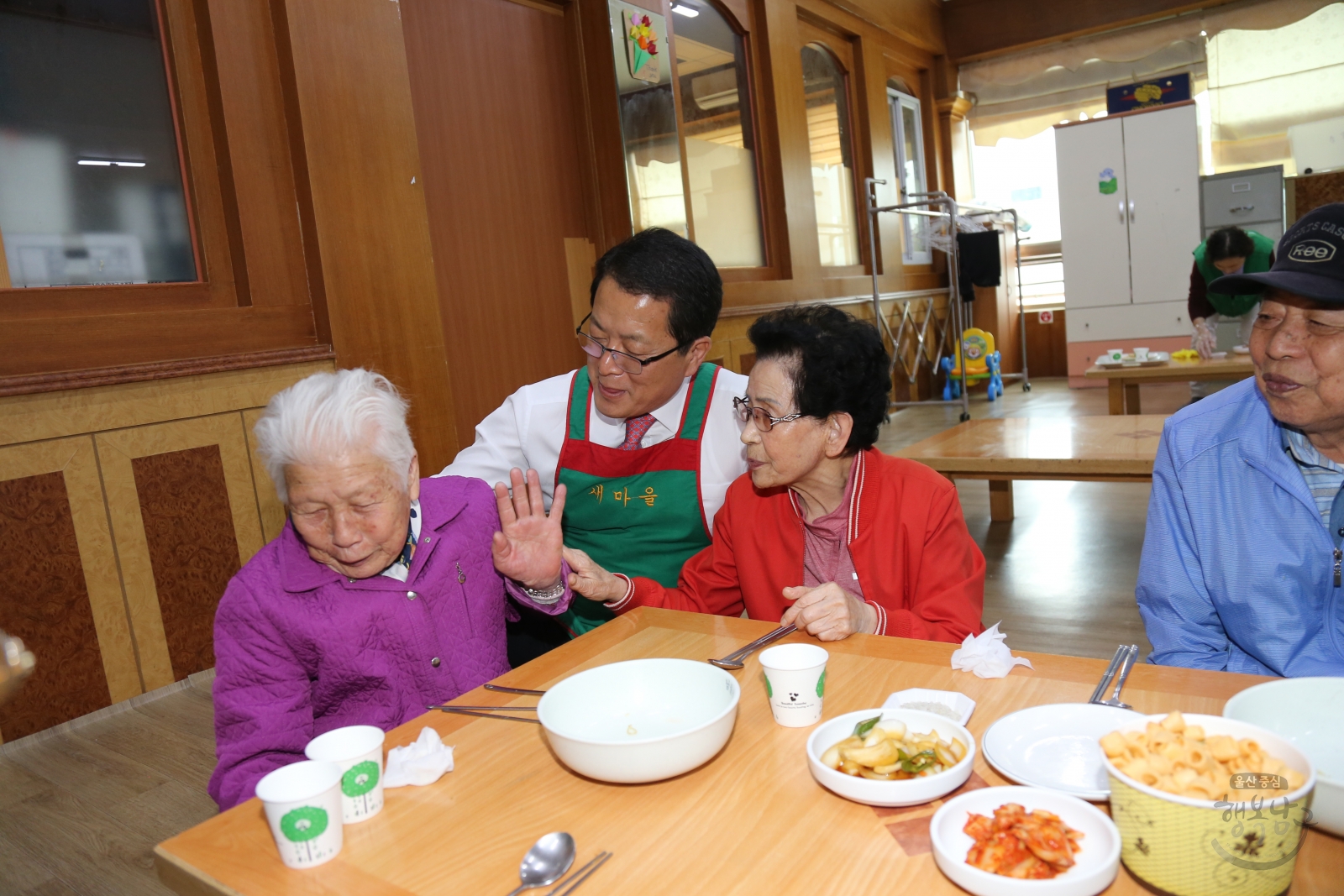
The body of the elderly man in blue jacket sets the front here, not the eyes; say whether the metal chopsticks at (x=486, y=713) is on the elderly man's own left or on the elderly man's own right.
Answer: on the elderly man's own right

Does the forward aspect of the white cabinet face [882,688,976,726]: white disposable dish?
yes

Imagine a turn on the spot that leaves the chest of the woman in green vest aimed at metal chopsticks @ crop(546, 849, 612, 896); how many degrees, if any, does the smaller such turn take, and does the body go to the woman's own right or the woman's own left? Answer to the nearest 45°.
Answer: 0° — they already face it

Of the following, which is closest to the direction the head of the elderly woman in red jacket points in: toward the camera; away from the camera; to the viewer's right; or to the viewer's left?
to the viewer's left

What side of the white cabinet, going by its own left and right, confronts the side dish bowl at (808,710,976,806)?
front

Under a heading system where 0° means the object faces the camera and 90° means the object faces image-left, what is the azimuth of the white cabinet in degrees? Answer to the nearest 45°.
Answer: approximately 0°

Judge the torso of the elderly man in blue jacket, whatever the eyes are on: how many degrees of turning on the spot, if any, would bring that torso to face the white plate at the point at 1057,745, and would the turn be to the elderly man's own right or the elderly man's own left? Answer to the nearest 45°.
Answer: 0° — they already face it

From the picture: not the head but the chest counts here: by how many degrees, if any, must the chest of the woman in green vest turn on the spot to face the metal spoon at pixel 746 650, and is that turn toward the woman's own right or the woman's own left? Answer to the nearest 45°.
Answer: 0° — they already face it

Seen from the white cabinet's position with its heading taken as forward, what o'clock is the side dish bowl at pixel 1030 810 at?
The side dish bowl is roughly at 12 o'clock from the white cabinet.

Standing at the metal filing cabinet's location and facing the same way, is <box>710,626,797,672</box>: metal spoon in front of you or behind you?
in front
